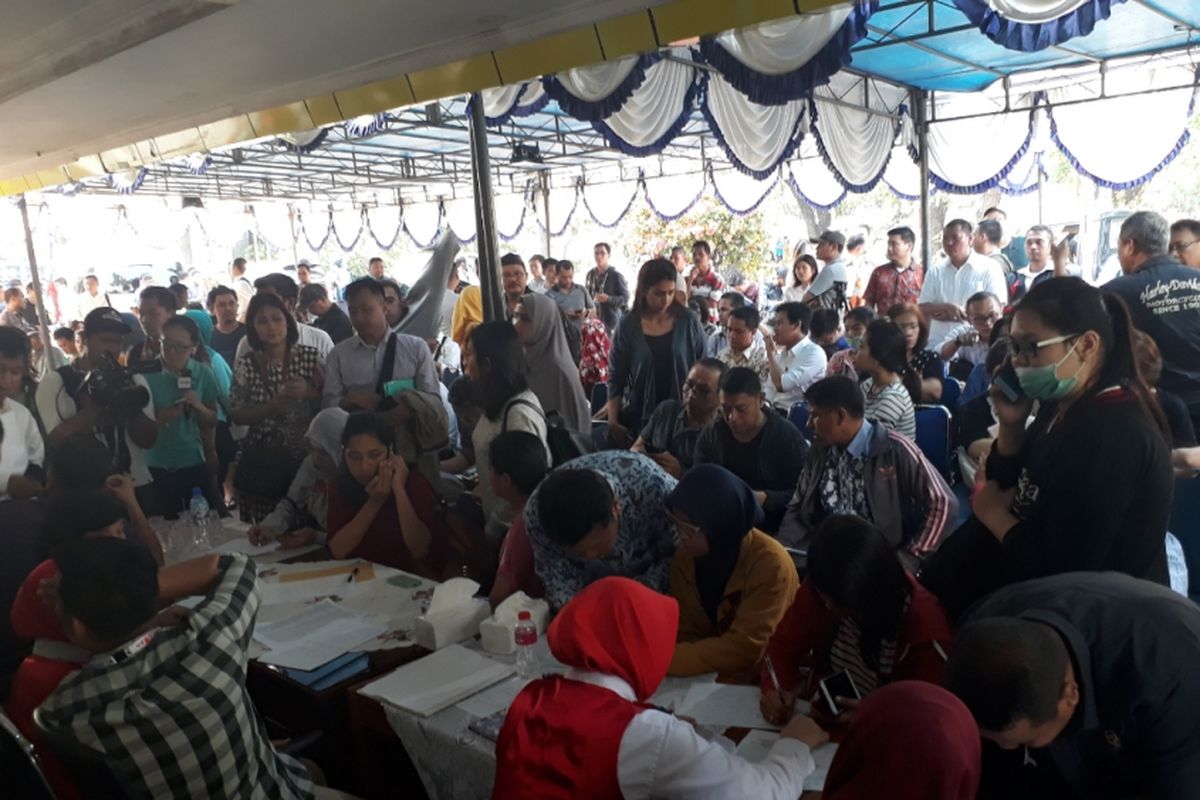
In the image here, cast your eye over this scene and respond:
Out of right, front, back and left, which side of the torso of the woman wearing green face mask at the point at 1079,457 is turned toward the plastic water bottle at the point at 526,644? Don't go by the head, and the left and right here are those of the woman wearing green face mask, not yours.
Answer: front

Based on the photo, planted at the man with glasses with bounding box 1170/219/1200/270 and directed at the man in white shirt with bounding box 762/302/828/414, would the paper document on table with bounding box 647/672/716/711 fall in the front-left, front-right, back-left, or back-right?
front-left

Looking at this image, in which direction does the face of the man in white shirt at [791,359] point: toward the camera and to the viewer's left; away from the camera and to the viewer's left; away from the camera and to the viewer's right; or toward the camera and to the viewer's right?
toward the camera and to the viewer's left

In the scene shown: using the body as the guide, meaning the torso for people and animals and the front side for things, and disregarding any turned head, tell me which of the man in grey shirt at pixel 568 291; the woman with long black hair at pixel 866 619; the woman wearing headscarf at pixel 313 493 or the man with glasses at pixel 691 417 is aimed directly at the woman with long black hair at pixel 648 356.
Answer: the man in grey shirt

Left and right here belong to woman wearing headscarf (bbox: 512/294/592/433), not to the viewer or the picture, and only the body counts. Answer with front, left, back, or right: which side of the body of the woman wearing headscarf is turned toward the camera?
left

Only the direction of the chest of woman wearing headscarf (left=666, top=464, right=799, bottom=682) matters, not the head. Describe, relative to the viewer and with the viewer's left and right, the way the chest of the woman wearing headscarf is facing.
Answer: facing the viewer and to the left of the viewer

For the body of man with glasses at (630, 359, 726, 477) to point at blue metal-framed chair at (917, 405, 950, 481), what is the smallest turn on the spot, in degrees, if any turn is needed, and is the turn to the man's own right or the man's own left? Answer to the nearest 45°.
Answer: approximately 135° to the man's own left

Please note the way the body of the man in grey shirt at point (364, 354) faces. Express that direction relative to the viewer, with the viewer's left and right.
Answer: facing the viewer

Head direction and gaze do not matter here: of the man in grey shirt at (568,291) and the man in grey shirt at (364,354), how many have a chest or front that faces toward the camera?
2

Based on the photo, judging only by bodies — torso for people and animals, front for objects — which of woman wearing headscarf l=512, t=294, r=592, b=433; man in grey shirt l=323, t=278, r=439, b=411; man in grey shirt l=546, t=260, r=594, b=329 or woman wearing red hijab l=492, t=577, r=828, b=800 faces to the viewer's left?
the woman wearing headscarf

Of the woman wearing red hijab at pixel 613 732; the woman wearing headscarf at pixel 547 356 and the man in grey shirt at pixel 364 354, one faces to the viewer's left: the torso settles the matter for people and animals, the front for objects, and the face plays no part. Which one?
the woman wearing headscarf

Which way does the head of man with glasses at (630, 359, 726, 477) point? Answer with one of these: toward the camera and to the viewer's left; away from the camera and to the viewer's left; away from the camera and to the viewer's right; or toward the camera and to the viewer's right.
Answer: toward the camera and to the viewer's left

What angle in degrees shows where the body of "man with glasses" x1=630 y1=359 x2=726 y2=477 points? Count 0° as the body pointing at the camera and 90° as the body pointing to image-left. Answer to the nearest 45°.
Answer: approximately 45°

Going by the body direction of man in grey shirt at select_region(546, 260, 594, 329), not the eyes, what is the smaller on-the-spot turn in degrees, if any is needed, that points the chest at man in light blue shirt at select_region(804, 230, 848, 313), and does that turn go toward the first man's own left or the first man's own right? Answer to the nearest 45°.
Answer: approximately 45° to the first man's own left
